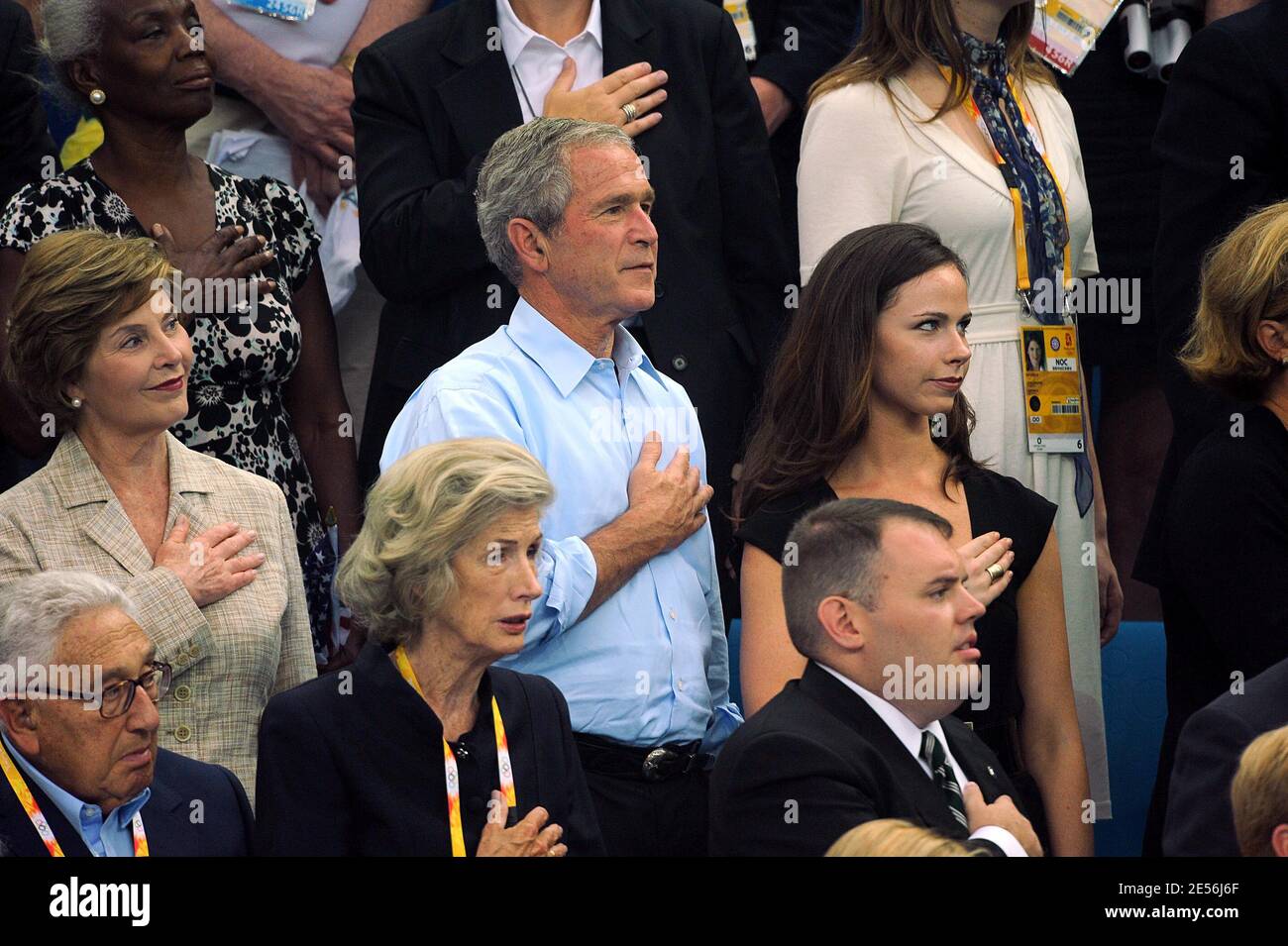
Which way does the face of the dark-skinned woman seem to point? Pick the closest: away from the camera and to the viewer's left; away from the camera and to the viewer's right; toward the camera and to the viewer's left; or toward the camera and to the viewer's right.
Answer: toward the camera and to the viewer's right

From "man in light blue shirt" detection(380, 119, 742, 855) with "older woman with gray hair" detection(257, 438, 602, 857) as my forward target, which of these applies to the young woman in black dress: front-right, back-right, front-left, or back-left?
back-left

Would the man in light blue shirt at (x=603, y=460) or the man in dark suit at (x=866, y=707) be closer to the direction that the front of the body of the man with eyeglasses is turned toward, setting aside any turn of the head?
the man in dark suit

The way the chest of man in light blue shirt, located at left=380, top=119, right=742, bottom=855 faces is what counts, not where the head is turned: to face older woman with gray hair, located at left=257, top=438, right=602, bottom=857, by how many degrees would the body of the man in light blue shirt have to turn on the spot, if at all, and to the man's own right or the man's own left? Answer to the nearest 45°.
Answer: approximately 90° to the man's own right

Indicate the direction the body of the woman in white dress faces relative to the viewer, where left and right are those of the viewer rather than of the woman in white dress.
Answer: facing the viewer and to the right of the viewer

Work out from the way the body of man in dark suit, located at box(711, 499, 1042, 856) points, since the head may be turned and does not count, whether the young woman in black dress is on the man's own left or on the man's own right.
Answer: on the man's own left

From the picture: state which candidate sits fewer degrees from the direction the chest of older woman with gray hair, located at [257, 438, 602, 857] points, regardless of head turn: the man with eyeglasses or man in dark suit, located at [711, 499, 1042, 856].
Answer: the man in dark suit

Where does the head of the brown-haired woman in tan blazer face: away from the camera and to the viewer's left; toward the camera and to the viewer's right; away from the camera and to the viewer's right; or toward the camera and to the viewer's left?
toward the camera and to the viewer's right

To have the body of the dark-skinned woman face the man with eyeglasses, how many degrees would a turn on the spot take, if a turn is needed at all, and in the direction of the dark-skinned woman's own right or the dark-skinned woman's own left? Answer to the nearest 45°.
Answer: approximately 45° to the dark-skinned woman's own right

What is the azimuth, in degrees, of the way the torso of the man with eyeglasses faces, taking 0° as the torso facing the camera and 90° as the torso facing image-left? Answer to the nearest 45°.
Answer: approximately 315°

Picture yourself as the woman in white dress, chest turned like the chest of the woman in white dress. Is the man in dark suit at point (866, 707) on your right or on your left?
on your right
